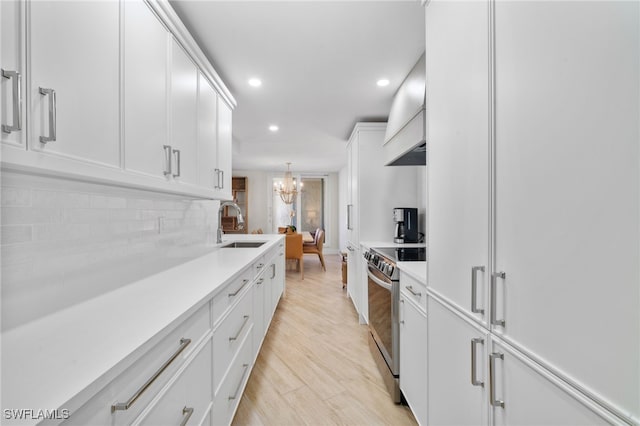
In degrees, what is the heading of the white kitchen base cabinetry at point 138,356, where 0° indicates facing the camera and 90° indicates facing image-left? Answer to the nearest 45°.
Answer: approximately 315°

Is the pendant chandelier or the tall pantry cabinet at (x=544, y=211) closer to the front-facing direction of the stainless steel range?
the pendant chandelier

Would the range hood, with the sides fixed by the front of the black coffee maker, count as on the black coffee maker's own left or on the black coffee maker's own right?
on the black coffee maker's own left

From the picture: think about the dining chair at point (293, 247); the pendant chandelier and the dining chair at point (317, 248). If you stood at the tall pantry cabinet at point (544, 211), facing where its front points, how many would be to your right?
3

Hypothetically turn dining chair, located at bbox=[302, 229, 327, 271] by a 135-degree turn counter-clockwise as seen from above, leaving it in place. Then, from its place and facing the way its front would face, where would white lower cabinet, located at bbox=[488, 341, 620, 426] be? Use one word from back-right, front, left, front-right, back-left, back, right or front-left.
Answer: front-right

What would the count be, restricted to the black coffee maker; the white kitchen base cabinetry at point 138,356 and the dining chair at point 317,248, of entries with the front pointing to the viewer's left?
2

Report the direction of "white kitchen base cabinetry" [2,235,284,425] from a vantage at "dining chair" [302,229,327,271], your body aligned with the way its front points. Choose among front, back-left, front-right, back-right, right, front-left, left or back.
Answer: left

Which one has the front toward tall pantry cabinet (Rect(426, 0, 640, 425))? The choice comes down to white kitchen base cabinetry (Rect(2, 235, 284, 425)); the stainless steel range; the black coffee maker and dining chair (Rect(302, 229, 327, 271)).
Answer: the white kitchen base cabinetry

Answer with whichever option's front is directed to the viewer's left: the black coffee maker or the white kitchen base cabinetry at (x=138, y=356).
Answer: the black coffee maker

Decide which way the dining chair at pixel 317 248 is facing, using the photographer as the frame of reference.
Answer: facing to the left of the viewer

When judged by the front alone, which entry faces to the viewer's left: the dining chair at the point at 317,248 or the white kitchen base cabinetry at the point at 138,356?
the dining chair

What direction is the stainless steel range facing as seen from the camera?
to the viewer's left

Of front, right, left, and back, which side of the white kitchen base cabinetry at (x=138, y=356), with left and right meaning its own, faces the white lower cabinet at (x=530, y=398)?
front

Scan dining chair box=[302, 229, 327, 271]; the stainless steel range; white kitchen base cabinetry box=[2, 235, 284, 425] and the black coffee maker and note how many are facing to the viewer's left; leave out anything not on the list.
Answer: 3
